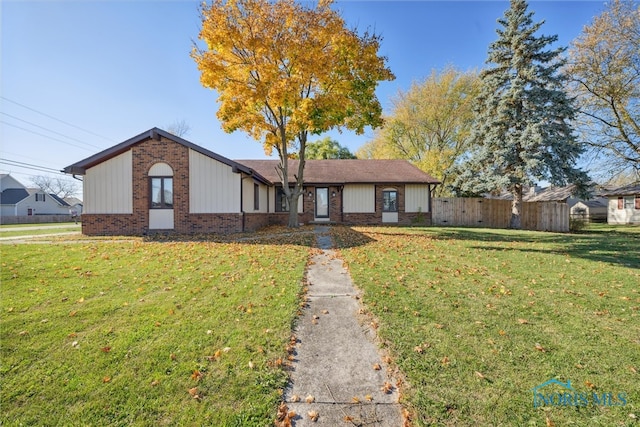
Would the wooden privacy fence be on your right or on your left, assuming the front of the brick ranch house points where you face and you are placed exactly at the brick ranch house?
on your left

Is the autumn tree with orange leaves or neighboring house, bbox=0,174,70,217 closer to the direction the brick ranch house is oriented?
the autumn tree with orange leaves

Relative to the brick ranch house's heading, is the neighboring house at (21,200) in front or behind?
behind

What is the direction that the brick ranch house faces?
toward the camera

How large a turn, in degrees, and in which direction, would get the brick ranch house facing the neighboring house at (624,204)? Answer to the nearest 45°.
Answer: approximately 90° to its left

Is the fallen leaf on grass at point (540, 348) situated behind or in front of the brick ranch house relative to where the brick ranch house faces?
in front

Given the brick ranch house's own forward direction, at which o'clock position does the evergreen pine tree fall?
The evergreen pine tree is roughly at 9 o'clock from the brick ranch house.
